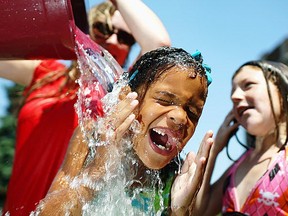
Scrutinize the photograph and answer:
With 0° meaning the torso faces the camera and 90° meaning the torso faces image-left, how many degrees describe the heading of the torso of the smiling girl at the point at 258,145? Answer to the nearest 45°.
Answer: approximately 45°

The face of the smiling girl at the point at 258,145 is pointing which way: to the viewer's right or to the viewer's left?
to the viewer's left
